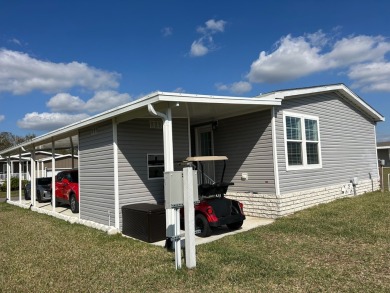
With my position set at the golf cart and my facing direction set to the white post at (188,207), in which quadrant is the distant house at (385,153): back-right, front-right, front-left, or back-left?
back-left

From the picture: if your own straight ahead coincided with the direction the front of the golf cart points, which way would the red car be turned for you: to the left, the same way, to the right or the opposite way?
the opposite way

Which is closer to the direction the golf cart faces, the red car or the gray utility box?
the red car

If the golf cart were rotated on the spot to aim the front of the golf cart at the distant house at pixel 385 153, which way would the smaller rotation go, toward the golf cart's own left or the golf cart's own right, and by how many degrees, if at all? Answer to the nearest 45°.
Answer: approximately 90° to the golf cart's own right

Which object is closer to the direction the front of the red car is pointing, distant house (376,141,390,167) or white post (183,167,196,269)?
the white post

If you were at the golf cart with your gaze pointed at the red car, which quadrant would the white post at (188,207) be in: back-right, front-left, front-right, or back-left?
back-left

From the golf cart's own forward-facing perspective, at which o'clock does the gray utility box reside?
The gray utility box is roughly at 8 o'clock from the golf cart.

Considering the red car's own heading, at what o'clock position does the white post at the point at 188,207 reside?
The white post is roughly at 1 o'clock from the red car.

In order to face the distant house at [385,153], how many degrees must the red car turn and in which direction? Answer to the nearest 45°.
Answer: approximately 90° to its left

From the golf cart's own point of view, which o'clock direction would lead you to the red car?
The red car is roughly at 12 o'clock from the golf cart.

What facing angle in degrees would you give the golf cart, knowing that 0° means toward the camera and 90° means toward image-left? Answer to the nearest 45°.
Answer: approximately 135°
